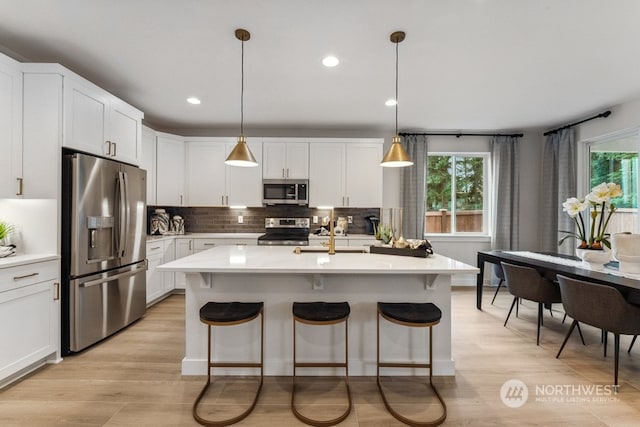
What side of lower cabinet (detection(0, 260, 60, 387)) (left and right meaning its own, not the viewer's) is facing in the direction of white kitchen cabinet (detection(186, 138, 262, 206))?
left

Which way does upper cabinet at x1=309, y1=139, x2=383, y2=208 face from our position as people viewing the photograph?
facing the viewer

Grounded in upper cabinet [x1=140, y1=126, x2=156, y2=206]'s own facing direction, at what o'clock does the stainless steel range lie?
The stainless steel range is roughly at 11 o'clock from the upper cabinet.

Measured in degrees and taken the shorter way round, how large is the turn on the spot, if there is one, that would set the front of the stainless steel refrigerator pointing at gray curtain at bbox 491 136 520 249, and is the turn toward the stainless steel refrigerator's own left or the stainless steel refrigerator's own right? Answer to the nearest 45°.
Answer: approximately 45° to the stainless steel refrigerator's own left

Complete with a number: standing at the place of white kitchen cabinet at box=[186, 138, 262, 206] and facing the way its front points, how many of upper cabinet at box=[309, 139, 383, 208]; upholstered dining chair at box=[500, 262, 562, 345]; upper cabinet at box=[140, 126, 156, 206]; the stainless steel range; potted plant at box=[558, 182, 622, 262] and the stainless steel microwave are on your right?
1

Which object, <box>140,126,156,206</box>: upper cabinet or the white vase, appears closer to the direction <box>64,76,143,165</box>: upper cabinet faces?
the white vase

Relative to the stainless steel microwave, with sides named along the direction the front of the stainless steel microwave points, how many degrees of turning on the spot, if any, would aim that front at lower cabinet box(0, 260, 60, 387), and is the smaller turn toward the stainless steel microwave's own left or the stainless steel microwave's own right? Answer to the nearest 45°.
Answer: approximately 45° to the stainless steel microwave's own right

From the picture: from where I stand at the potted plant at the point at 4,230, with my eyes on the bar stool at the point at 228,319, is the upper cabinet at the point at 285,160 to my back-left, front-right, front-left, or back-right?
front-left

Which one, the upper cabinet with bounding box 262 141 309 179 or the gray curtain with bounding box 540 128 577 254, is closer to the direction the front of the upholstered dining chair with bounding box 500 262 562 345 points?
the gray curtain

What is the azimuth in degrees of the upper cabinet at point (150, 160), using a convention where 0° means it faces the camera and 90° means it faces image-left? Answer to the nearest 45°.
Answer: approximately 315°

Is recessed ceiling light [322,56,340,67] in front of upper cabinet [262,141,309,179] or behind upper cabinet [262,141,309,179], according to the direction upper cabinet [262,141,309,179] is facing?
in front

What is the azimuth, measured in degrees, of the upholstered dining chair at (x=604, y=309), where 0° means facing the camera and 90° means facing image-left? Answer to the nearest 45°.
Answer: approximately 225°

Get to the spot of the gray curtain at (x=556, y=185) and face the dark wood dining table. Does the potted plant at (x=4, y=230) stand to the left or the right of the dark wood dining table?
right

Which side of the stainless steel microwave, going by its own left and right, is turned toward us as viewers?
front

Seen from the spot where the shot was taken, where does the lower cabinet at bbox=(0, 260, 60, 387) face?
facing the viewer and to the right of the viewer

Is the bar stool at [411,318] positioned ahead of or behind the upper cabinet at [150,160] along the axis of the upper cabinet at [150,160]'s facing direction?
ahead

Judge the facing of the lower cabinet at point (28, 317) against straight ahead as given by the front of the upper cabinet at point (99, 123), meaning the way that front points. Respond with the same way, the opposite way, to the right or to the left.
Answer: the same way

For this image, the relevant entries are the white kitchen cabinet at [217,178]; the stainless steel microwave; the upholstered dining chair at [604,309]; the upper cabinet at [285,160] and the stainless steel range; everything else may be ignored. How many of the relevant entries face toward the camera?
4

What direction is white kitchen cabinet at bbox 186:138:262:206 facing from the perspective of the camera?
toward the camera
